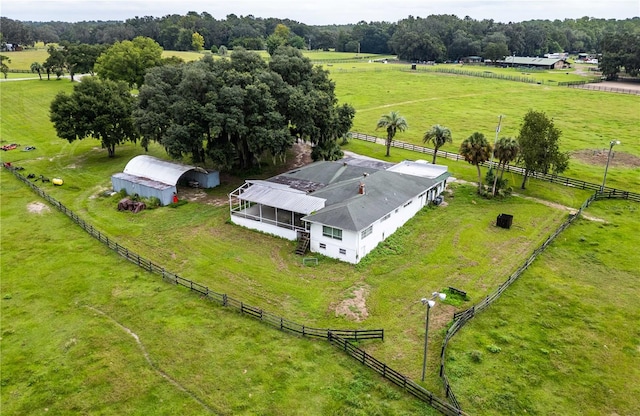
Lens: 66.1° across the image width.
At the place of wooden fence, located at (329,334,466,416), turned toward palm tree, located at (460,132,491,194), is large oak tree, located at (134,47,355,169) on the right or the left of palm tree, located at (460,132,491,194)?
left

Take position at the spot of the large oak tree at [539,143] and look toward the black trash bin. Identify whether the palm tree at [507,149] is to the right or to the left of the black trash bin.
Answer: right

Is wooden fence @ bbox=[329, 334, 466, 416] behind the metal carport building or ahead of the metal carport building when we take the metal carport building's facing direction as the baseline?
ahead
